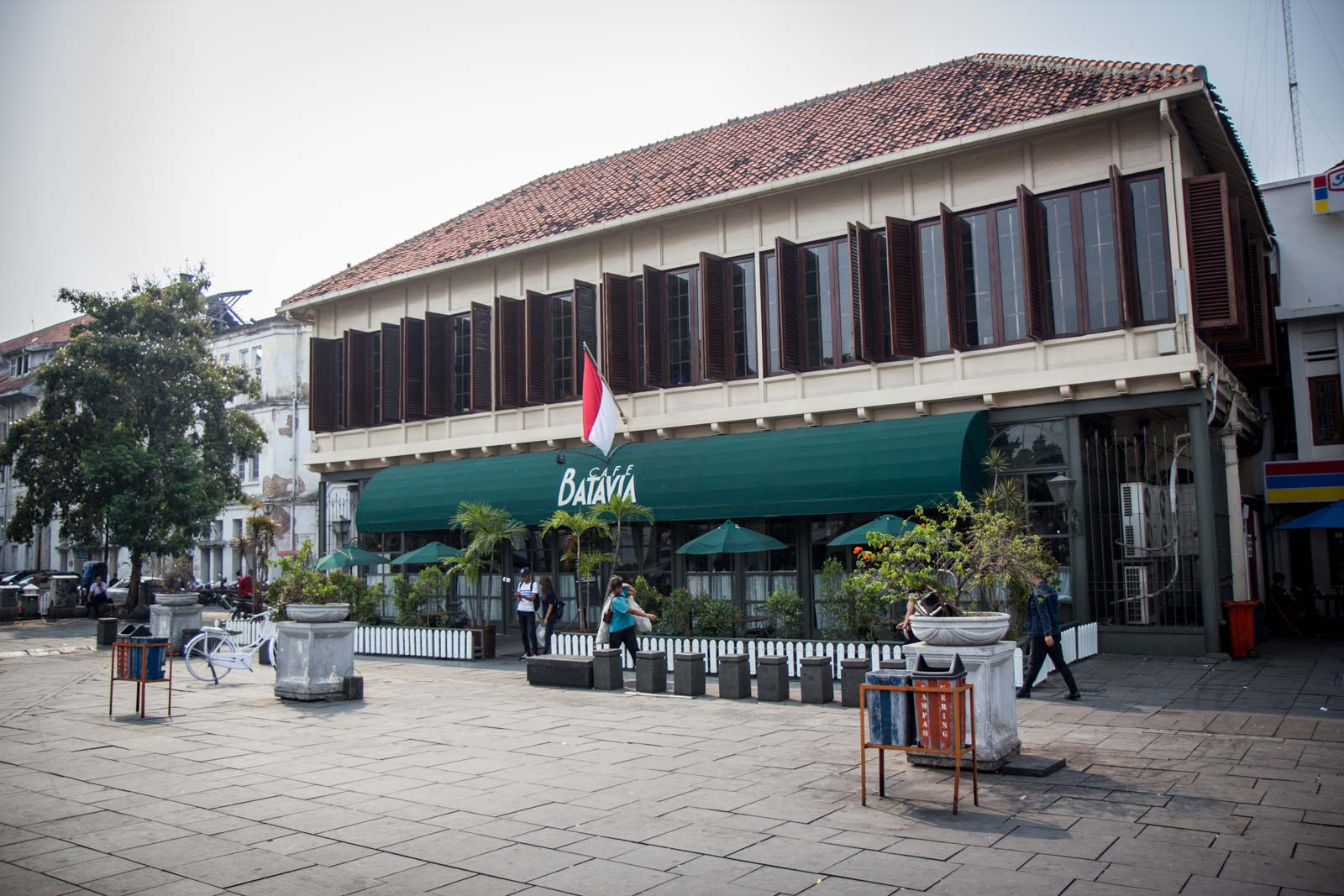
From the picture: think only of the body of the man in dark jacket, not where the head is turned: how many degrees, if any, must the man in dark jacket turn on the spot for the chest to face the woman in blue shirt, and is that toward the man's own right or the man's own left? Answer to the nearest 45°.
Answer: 0° — they already face them

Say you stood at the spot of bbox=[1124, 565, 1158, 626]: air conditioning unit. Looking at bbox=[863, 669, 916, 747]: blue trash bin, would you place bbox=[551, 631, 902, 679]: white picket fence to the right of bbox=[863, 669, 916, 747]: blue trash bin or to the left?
right

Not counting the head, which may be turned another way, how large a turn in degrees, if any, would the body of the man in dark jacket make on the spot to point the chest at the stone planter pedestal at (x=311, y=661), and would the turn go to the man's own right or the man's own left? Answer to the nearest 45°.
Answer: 0° — they already face it

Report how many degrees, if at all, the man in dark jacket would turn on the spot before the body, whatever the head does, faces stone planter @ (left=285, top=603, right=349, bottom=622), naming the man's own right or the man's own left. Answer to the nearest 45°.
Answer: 0° — they already face it

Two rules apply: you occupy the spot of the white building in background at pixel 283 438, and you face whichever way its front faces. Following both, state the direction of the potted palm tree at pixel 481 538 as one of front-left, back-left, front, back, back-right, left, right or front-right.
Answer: front-left

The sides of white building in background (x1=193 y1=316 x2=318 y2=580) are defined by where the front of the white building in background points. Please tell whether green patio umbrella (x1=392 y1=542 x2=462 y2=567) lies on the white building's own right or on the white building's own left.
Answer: on the white building's own left

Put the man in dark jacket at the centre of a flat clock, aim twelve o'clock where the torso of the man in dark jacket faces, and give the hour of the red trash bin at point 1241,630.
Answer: The red trash bin is roughly at 4 o'clock from the man in dark jacket.

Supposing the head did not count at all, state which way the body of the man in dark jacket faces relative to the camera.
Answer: to the viewer's left

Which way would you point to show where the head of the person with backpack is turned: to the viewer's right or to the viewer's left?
to the viewer's left

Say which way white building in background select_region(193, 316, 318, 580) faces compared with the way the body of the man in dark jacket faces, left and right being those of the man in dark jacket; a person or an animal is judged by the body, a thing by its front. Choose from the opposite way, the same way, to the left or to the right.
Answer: to the left

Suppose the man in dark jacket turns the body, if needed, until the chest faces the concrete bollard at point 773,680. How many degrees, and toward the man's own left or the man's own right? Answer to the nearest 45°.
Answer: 0° — they already face it

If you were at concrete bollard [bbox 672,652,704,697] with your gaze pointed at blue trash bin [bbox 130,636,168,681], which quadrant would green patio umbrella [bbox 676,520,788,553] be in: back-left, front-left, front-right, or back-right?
back-right
